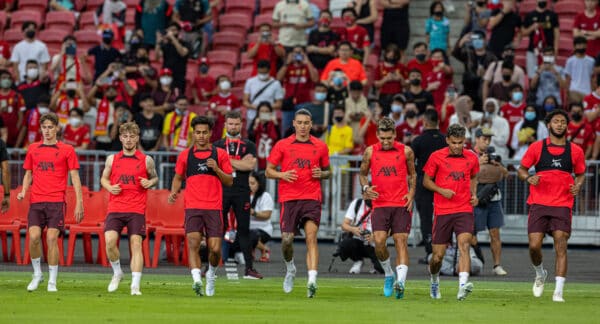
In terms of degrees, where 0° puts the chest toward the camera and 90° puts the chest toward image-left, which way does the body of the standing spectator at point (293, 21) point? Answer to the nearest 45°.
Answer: approximately 0°

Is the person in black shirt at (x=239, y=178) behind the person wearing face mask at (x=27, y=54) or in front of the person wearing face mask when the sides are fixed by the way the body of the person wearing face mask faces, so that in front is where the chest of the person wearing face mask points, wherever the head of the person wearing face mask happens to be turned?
in front

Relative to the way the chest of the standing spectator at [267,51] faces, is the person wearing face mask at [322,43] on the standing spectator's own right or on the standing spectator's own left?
on the standing spectator's own left

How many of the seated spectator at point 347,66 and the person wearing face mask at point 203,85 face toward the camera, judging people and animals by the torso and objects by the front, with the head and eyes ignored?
2

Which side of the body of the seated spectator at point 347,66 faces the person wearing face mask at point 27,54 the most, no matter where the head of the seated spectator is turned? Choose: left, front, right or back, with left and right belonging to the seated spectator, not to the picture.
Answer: right

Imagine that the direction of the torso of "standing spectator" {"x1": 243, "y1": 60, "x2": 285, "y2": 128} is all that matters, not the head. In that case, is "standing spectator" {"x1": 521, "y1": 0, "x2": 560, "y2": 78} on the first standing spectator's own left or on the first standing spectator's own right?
on the first standing spectator's own left

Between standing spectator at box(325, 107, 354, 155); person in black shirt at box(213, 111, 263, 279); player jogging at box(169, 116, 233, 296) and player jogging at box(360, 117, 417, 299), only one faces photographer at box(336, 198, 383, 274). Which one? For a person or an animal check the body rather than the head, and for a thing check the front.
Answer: the standing spectator
